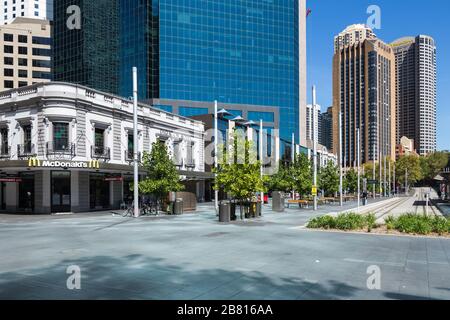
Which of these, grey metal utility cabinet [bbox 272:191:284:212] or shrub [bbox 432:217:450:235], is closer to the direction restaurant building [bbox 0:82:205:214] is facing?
the shrub

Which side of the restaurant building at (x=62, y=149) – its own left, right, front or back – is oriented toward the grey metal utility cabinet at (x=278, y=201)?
left

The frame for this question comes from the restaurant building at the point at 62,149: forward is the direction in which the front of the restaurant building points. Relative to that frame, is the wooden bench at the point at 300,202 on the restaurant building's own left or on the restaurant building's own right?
on the restaurant building's own left

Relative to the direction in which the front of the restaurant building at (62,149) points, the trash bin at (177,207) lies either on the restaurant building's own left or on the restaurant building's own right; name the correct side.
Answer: on the restaurant building's own left

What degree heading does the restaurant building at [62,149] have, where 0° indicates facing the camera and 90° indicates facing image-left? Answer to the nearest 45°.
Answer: approximately 0°
